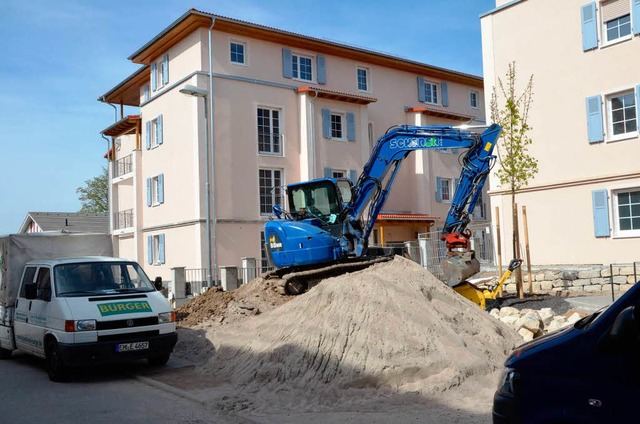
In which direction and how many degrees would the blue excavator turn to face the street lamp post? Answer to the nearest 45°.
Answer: approximately 135° to its left

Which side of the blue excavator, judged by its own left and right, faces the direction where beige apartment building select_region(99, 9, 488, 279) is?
left

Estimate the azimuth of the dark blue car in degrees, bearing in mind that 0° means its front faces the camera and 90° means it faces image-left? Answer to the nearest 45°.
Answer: approximately 90°

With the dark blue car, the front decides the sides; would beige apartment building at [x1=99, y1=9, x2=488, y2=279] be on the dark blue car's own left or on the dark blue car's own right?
on the dark blue car's own right

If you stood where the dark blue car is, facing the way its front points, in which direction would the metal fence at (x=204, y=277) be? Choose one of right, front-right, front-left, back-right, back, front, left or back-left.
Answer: front-right

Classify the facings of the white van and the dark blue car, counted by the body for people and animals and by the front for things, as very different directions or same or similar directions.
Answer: very different directions

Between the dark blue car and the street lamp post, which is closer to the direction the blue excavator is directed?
the dark blue car

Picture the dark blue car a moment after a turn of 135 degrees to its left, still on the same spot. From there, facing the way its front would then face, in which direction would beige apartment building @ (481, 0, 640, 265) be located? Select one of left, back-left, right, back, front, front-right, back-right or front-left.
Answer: back-left

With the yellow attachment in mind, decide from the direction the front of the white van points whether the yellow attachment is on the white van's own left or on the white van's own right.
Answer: on the white van's own left

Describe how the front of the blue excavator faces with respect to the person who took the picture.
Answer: facing to the right of the viewer

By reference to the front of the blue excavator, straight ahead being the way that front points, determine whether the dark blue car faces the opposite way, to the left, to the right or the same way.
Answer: the opposite way

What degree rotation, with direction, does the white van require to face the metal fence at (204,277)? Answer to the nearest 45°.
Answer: approximately 135° to its left

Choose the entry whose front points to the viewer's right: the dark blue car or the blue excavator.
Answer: the blue excavator

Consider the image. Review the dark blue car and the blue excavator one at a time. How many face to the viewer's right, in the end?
1
